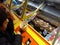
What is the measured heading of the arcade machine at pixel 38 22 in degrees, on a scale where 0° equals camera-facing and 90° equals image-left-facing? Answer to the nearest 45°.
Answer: approximately 45°
